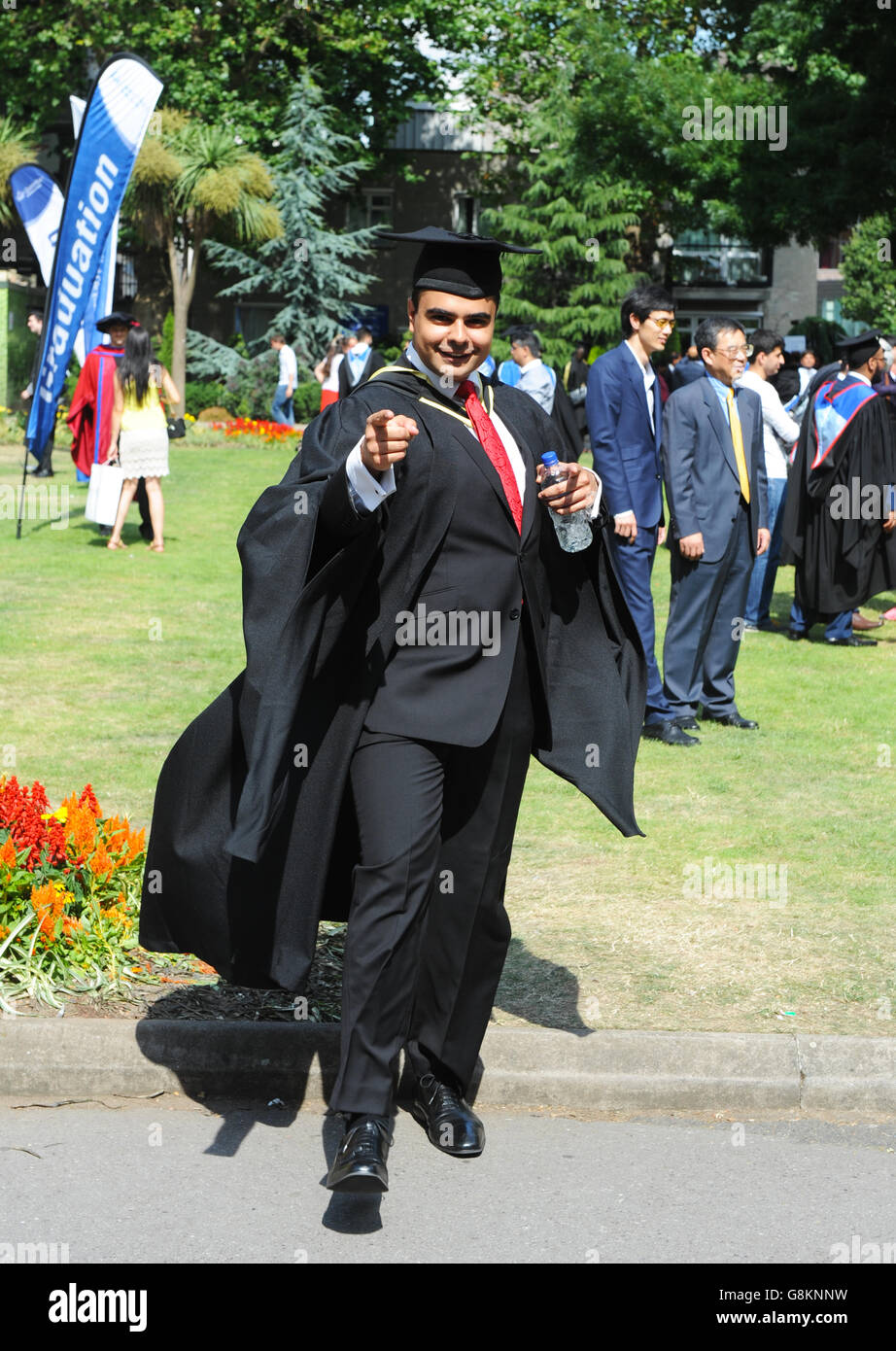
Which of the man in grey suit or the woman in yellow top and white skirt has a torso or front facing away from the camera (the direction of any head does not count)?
the woman in yellow top and white skirt

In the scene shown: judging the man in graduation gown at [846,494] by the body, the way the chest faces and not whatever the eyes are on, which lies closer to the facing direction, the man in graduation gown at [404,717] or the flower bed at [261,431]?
the flower bed

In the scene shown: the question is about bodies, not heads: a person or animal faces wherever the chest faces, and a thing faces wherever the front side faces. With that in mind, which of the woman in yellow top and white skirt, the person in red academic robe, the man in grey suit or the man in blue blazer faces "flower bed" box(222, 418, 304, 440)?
the woman in yellow top and white skirt

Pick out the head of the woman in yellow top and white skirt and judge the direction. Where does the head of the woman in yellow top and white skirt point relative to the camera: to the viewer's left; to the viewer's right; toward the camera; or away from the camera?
away from the camera

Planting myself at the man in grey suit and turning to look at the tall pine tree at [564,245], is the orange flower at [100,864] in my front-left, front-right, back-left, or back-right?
back-left

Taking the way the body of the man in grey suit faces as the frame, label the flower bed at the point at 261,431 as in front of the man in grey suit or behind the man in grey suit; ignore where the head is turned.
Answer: behind

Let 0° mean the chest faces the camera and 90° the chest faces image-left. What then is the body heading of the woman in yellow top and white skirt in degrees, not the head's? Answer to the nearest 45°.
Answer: approximately 180°

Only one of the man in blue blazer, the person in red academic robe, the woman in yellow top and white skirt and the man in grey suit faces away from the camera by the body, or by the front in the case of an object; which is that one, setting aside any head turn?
the woman in yellow top and white skirt

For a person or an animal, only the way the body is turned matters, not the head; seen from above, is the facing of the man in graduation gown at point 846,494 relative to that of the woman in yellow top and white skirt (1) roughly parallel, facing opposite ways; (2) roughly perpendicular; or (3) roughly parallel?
roughly perpendicular

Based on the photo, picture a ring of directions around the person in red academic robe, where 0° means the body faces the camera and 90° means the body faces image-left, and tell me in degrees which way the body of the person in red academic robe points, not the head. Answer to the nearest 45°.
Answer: approximately 315°

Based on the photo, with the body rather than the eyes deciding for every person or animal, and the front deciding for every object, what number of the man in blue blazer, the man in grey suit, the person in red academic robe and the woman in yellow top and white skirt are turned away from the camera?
1

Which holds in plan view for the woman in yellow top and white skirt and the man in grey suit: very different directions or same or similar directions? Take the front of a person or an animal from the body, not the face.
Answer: very different directions
